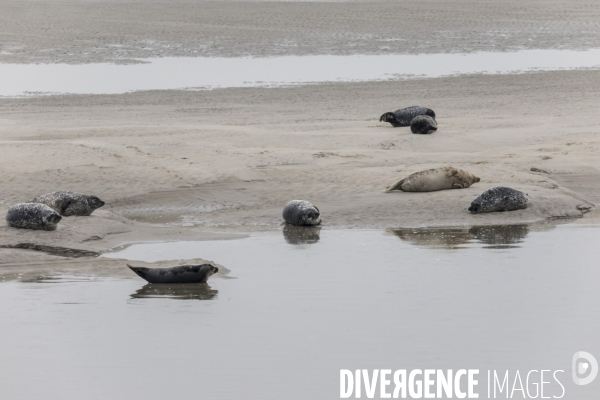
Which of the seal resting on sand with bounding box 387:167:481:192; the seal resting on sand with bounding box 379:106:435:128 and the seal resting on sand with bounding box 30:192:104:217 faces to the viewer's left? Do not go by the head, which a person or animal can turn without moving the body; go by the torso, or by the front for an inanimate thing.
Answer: the seal resting on sand with bounding box 379:106:435:128

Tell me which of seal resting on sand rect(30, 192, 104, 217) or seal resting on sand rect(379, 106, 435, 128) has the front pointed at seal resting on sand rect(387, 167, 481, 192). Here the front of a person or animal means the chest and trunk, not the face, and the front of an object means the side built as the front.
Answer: seal resting on sand rect(30, 192, 104, 217)

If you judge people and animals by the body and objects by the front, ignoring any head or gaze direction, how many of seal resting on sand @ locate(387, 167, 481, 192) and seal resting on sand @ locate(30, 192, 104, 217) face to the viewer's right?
2

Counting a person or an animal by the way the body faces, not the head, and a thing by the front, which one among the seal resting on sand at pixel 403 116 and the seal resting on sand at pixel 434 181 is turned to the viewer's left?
the seal resting on sand at pixel 403 116

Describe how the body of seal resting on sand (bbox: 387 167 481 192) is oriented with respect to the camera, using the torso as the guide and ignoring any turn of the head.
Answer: to the viewer's right

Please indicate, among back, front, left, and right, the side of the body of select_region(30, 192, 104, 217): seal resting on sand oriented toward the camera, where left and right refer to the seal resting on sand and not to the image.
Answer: right

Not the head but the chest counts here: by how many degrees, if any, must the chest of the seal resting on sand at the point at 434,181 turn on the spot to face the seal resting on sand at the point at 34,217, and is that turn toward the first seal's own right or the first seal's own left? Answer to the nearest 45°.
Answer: approximately 135° to the first seal's own right

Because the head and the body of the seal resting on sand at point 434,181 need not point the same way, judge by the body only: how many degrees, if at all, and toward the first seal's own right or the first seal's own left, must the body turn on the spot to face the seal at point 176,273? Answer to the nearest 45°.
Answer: approximately 135° to the first seal's own right

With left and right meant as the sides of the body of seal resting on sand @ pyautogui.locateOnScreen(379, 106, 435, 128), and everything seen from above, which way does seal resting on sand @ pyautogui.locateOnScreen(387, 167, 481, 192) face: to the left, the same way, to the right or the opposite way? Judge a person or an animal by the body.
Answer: the opposite way

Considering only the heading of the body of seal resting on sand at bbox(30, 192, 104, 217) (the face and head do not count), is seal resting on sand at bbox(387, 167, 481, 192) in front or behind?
in front

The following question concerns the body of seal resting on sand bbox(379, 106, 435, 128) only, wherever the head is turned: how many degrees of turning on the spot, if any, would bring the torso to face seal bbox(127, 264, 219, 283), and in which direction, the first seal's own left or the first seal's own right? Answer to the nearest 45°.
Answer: approximately 90° to the first seal's own left

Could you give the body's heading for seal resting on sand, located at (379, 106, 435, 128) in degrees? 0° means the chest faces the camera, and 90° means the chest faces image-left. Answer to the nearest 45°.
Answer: approximately 90°

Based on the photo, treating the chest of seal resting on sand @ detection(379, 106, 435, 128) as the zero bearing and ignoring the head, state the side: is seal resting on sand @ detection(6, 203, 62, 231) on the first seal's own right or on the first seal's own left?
on the first seal's own left
